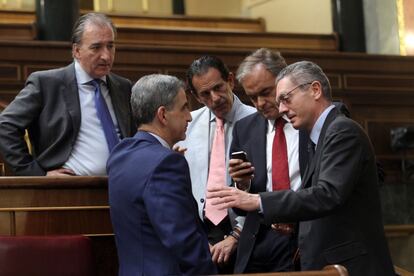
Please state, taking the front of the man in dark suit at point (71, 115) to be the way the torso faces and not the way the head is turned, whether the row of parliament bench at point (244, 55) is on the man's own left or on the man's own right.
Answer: on the man's own left

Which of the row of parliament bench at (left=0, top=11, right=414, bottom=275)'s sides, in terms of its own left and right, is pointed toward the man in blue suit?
front

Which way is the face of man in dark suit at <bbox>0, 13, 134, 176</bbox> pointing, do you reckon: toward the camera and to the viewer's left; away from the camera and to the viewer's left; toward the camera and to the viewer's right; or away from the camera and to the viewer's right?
toward the camera and to the viewer's right

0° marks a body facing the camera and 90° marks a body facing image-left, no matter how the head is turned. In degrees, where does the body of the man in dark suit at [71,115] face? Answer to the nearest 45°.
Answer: approximately 315°

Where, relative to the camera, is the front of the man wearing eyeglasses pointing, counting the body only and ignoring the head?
to the viewer's left

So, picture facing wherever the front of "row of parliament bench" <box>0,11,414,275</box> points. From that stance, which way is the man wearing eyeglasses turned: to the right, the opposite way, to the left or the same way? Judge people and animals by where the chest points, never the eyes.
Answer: to the right

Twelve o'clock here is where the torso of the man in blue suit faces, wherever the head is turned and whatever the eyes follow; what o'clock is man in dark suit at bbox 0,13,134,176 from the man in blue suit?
The man in dark suit is roughly at 10 o'clock from the man in blue suit.

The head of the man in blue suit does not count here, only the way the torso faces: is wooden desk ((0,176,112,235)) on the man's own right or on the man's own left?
on the man's own left
